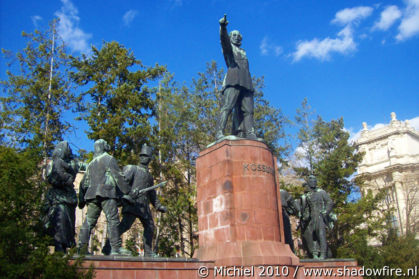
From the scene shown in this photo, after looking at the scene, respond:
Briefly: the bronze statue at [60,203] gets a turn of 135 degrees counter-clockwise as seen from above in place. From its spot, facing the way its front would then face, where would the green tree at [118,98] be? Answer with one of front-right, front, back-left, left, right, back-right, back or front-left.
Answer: front

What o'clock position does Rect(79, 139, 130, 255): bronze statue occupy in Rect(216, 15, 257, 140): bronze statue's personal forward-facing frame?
Rect(79, 139, 130, 255): bronze statue is roughly at 3 o'clock from Rect(216, 15, 257, 140): bronze statue.

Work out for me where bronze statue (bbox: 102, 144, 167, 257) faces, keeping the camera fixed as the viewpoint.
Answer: facing the viewer and to the right of the viewer

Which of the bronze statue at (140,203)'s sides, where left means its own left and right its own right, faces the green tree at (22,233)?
right

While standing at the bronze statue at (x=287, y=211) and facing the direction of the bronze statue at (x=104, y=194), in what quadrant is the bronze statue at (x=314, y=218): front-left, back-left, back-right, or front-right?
back-left

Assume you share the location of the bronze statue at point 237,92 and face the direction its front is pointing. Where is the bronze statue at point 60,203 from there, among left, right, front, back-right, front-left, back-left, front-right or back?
right

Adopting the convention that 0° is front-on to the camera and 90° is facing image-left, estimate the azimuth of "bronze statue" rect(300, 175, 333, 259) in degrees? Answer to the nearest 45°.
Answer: approximately 0°

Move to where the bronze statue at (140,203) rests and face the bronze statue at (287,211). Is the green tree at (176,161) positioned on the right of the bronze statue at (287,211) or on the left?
left
